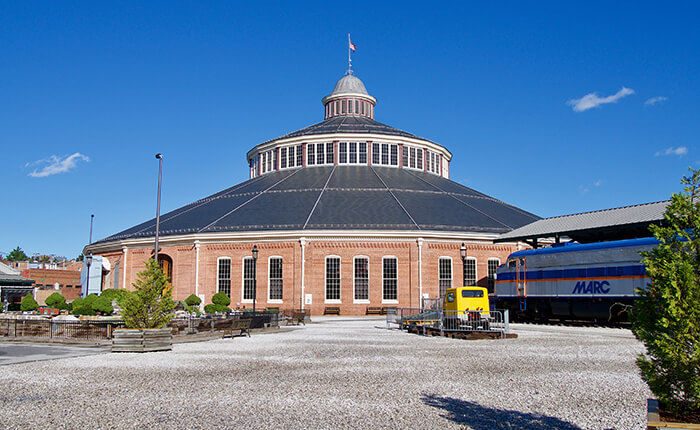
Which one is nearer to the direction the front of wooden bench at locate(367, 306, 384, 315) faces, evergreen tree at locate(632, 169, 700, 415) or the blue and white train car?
the evergreen tree

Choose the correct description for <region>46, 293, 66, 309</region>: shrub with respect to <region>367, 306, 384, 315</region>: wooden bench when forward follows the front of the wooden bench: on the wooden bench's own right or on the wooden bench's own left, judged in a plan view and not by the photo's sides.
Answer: on the wooden bench's own right

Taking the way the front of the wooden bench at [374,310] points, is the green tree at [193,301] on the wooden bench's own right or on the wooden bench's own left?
on the wooden bench's own right

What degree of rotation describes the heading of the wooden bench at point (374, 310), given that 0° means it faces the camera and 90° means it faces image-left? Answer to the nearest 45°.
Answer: approximately 0°

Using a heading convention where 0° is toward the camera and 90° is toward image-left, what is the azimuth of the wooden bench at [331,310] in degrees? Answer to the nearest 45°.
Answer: approximately 0°

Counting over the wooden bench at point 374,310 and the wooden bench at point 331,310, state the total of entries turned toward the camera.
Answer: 2
